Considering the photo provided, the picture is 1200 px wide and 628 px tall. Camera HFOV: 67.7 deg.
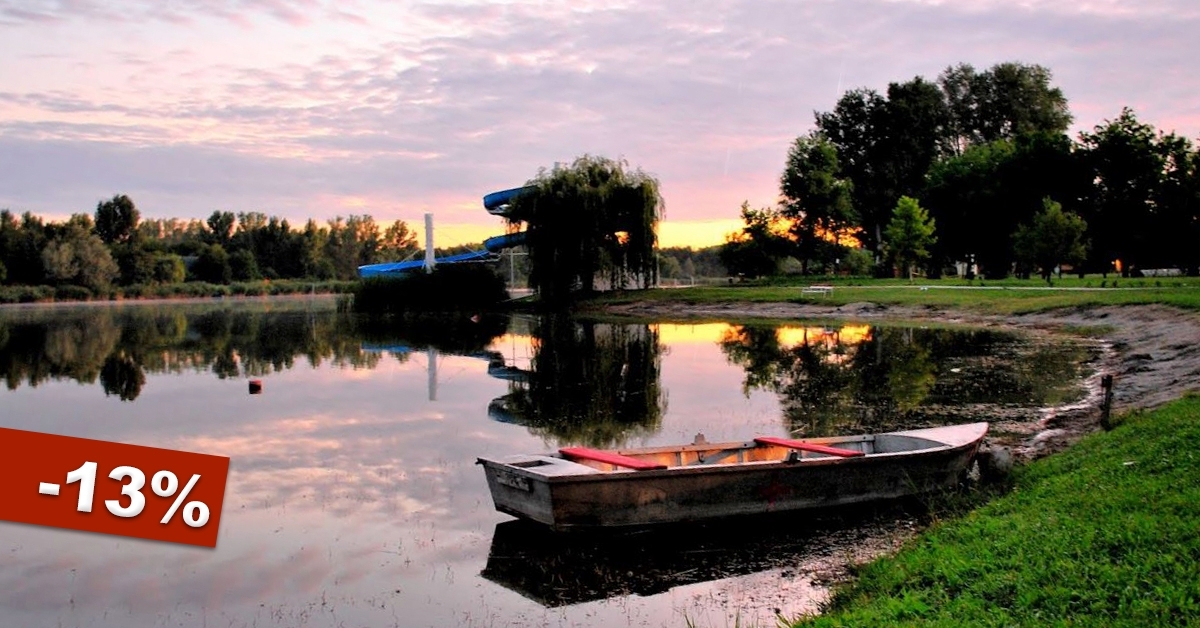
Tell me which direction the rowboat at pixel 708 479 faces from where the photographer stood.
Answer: facing away from the viewer and to the right of the viewer
